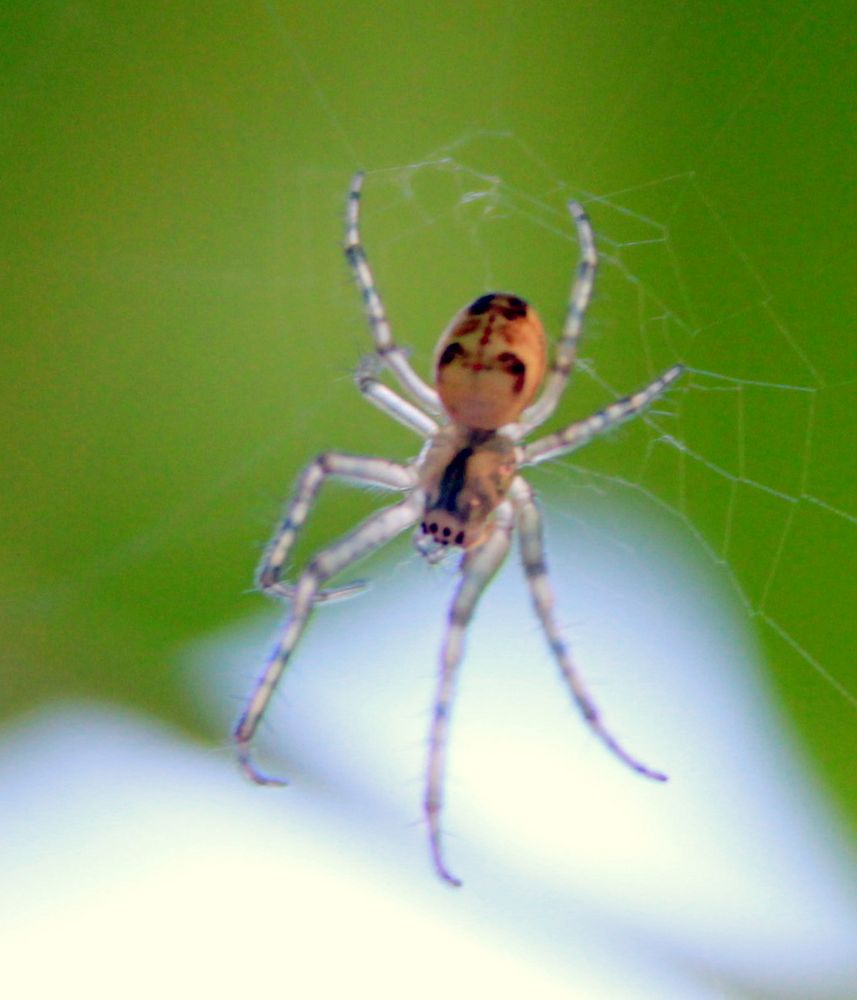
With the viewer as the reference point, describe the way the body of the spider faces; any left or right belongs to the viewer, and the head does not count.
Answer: facing the viewer
